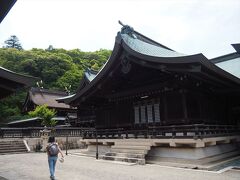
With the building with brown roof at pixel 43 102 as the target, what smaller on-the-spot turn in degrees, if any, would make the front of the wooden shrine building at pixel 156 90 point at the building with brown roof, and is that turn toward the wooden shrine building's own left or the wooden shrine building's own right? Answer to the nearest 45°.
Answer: approximately 90° to the wooden shrine building's own right

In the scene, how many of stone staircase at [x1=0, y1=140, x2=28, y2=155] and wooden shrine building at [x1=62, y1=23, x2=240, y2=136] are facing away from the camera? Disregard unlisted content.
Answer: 0

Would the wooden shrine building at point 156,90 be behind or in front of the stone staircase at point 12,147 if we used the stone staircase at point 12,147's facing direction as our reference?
in front

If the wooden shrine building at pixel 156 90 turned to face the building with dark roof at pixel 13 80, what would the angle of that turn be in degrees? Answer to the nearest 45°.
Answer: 0° — it already faces it

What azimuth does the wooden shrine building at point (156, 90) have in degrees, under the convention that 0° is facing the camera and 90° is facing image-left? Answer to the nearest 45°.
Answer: approximately 45°

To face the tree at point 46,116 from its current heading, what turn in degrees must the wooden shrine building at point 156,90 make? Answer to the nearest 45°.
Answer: approximately 90° to its right

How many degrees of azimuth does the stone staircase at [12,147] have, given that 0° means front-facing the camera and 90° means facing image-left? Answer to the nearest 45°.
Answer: approximately 0°

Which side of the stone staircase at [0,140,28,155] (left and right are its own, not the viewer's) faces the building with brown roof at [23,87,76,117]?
back
